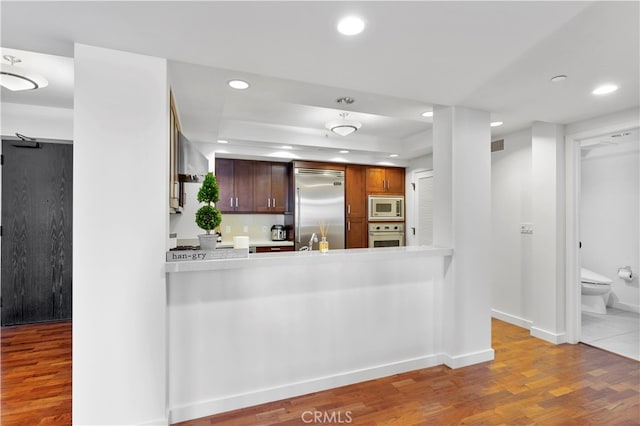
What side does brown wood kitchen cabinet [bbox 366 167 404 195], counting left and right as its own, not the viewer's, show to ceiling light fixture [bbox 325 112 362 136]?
front

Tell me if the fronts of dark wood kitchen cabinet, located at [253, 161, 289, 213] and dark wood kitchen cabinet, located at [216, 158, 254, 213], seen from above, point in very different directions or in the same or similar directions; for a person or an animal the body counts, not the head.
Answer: same or similar directions

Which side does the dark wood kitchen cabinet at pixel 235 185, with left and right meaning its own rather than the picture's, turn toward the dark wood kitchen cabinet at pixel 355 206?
left

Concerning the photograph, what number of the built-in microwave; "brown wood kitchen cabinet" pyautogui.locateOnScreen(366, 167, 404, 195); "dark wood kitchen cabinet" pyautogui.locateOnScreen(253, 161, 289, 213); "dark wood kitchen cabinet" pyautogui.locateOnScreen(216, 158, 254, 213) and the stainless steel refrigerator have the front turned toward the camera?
5

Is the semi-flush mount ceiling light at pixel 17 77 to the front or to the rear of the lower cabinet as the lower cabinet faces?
to the front

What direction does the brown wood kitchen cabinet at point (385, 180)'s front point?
toward the camera

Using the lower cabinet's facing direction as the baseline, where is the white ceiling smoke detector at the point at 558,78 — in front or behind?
in front

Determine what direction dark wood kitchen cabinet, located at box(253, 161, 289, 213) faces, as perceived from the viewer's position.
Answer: facing the viewer

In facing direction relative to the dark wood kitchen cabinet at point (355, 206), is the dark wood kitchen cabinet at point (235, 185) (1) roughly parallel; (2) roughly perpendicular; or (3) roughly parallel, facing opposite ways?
roughly parallel

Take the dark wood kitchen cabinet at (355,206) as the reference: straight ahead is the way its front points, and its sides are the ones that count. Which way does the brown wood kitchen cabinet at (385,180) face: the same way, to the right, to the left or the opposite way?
the same way

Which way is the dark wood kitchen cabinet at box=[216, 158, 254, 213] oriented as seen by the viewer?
toward the camera

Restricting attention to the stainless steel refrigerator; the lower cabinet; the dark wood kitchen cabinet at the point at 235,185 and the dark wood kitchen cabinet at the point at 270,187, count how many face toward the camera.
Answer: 4

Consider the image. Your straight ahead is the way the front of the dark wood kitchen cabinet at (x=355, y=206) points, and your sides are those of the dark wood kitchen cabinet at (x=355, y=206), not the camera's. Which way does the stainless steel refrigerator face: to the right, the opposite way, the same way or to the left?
the same way

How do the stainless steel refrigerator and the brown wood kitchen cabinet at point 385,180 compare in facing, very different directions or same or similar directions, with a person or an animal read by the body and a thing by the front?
same or similar directions

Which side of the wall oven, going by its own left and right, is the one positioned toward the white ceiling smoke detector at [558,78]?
front

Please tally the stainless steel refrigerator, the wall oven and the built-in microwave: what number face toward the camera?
3

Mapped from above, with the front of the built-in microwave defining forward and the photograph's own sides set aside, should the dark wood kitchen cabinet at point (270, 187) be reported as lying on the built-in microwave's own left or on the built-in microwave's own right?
on the built-in microwave's own right
